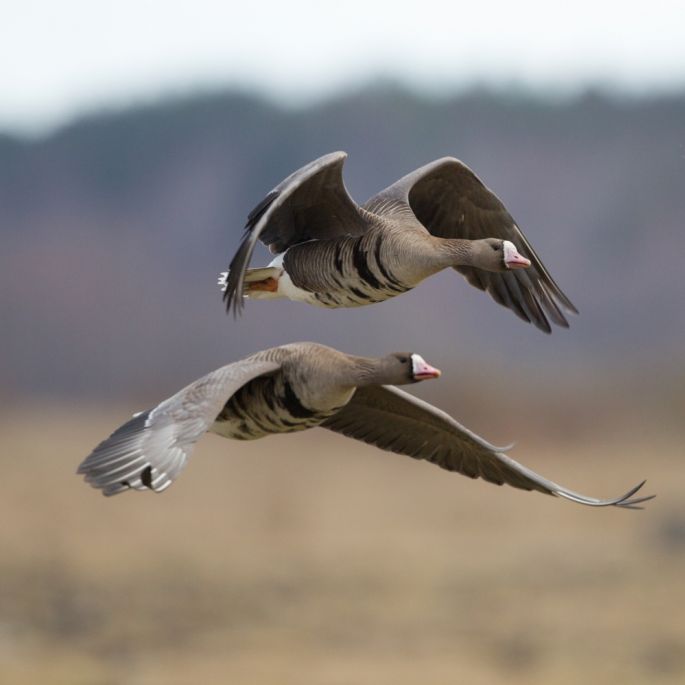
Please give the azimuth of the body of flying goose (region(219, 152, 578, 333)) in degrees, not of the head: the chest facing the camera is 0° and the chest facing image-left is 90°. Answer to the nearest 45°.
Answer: approximately 315°
